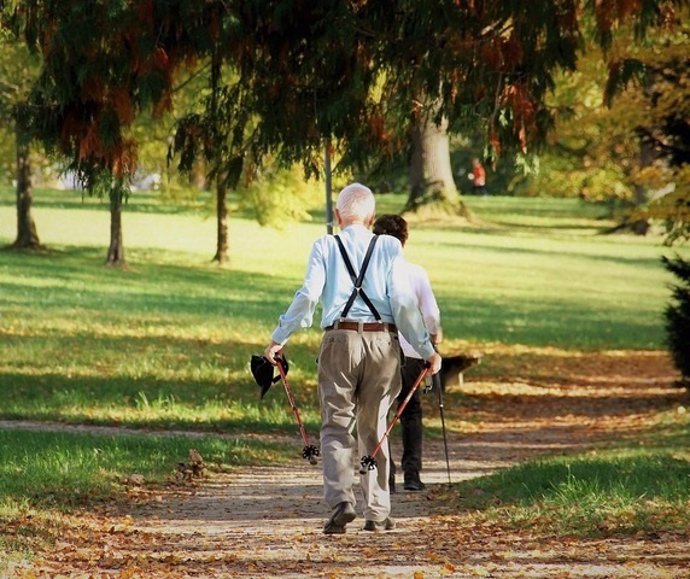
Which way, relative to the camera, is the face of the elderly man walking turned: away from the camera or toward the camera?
away from the camera

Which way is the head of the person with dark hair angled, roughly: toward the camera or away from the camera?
away from the camera

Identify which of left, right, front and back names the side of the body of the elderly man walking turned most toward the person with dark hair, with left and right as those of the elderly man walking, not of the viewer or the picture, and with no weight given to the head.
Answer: front

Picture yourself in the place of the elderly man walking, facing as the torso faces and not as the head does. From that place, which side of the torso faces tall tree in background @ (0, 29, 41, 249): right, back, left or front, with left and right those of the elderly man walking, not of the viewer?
front

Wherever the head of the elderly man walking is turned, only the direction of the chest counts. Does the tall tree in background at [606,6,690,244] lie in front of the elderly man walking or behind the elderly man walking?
in front

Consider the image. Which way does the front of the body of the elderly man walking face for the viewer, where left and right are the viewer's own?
facing away from the viewer

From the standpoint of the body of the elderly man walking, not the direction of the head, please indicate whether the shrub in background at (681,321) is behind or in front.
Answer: in front
